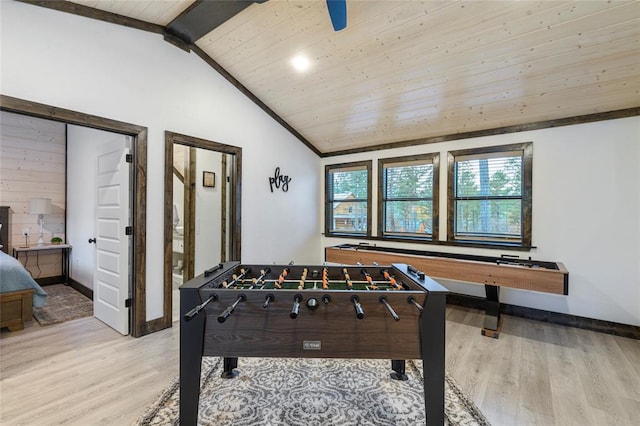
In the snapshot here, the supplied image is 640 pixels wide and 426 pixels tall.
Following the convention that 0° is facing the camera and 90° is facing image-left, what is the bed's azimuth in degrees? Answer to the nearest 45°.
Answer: approximately 315°

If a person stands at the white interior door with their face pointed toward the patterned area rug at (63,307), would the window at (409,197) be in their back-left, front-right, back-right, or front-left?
back-right

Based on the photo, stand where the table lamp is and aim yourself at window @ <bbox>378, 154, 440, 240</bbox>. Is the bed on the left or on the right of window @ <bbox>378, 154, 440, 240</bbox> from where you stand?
right

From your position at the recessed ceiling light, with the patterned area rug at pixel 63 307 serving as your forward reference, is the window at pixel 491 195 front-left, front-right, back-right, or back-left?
back-right

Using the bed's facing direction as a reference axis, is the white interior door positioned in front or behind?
in front

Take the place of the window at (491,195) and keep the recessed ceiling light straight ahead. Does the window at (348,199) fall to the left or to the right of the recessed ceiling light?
right

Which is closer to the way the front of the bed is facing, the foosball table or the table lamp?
the foosball table

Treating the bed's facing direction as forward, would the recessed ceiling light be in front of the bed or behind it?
in front
